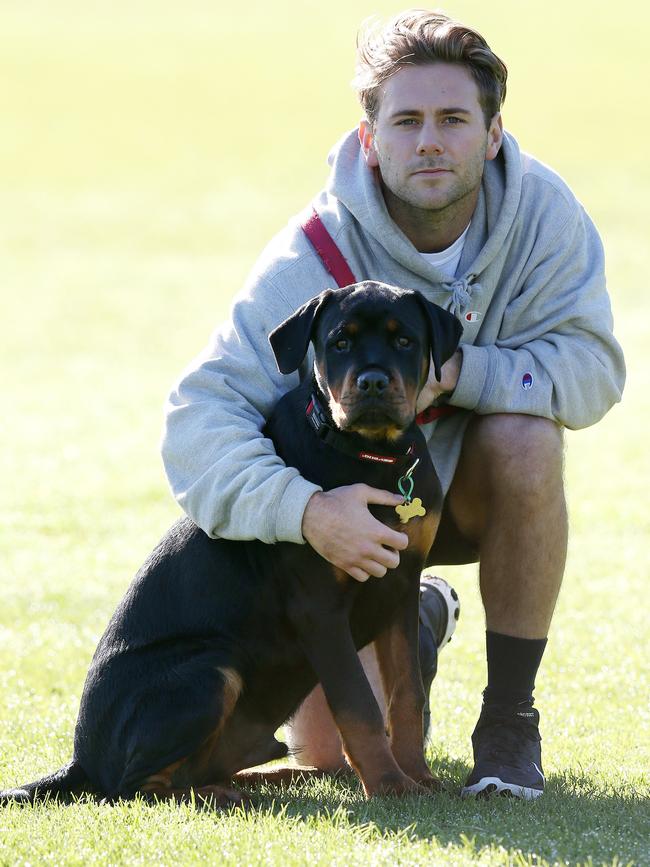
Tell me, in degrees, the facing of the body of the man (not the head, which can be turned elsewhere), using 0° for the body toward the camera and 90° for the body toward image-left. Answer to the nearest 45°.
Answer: approximately 0°
